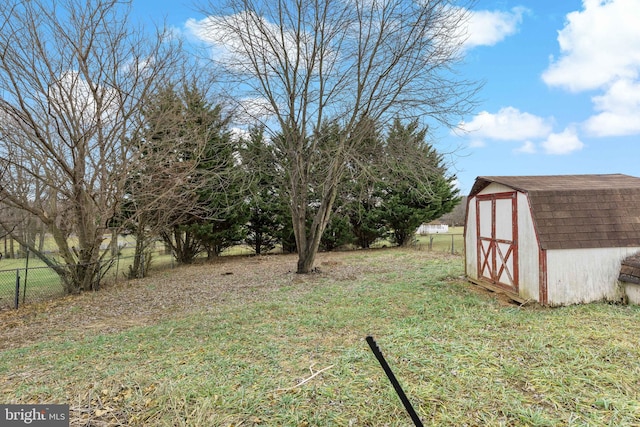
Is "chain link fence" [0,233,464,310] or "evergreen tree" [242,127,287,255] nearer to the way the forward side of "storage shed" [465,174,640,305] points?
the chain link fence

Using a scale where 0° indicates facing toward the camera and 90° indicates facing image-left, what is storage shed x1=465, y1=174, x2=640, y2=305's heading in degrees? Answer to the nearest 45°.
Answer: approximately 45°

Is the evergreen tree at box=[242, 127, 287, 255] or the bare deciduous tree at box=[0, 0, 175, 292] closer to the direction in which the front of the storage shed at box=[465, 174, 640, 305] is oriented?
the bare deciduous tree

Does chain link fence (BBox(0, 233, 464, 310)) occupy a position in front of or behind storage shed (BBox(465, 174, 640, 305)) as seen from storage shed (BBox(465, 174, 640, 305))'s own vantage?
in front

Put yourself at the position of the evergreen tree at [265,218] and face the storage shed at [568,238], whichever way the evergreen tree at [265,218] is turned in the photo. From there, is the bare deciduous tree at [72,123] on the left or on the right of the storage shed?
right

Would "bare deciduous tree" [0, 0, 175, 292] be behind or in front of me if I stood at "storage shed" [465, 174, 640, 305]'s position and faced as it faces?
in front
